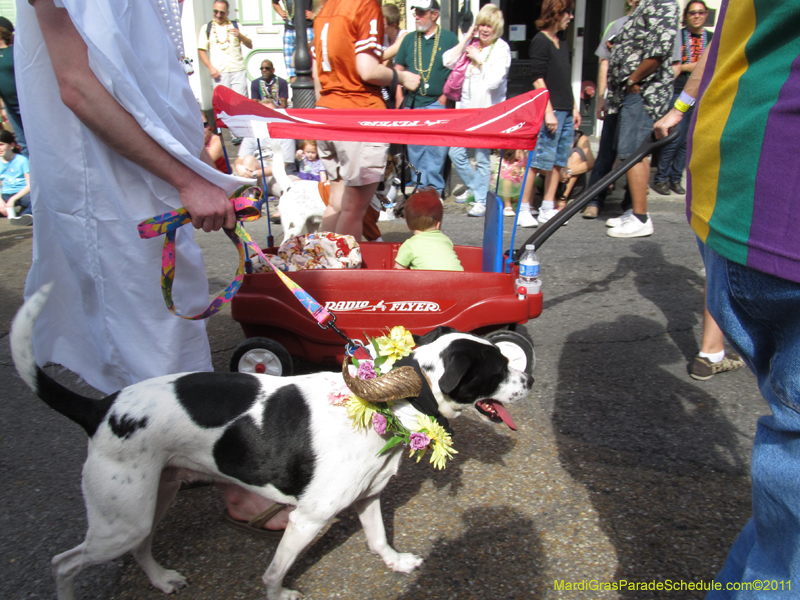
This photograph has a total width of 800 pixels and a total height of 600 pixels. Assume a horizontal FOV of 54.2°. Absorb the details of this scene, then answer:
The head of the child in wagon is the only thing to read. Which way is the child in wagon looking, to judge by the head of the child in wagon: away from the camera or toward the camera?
away from the camera

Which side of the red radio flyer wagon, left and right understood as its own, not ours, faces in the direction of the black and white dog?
right

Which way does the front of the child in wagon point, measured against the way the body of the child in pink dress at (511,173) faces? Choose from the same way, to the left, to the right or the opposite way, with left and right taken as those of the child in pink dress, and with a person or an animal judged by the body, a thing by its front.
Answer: the opposite way

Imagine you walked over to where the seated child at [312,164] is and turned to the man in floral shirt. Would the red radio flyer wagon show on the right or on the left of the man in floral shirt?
right

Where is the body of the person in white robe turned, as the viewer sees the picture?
to the viewer's right

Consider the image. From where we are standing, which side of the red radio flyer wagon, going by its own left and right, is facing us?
right

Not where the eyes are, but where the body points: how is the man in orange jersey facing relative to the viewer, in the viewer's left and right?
facing away from the viewer and to the right of the viewer

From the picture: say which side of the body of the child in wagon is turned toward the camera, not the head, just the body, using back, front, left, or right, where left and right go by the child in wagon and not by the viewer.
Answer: back

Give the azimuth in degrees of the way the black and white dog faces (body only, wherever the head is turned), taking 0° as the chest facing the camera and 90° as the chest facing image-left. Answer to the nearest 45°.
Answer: approximately 270°
